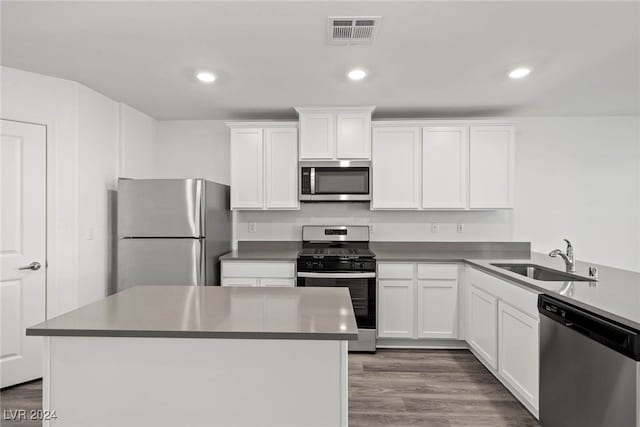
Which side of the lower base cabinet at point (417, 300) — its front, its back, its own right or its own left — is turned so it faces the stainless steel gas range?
right

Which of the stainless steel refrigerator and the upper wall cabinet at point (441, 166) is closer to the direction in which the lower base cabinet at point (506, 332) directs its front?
the stainless steel refrigerator

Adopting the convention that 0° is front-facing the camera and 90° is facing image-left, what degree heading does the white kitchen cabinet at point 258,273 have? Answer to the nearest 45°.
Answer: approximately 0°

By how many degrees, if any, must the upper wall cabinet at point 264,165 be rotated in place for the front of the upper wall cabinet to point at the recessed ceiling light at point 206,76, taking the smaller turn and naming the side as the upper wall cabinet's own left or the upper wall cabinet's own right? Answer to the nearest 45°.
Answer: approximately 45° to the upper wall cabinet's own right

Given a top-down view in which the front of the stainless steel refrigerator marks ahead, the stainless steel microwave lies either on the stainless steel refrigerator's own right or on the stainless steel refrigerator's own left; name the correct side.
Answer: on the stainless steel refrigerator's own left

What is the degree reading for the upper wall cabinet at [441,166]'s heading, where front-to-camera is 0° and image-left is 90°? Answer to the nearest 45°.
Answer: approximately 0°

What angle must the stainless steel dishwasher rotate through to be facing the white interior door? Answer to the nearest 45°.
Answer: approximately 45° to its right
